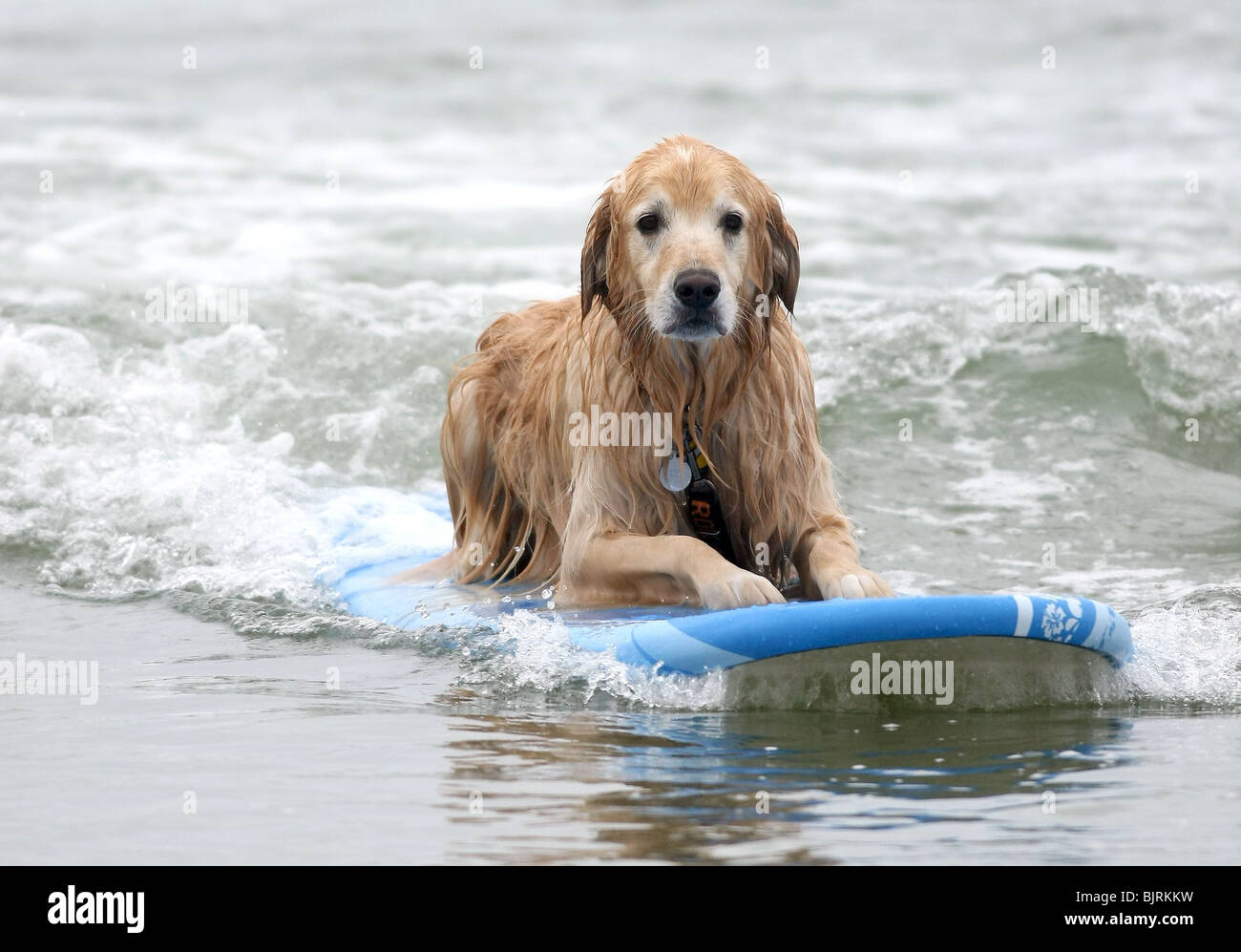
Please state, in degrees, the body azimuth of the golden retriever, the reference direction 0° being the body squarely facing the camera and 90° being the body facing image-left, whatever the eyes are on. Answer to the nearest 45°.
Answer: approximately 315°
